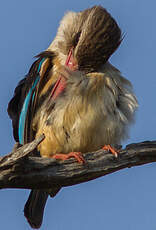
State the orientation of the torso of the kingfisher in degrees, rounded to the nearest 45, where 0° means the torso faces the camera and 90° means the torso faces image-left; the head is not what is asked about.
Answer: approximately 315°
